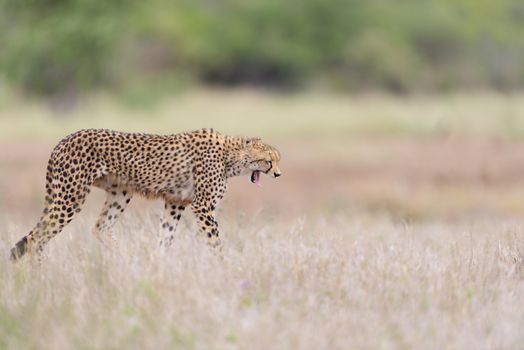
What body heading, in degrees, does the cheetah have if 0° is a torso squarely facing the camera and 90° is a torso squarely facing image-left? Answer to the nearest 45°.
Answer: approximately 270°
